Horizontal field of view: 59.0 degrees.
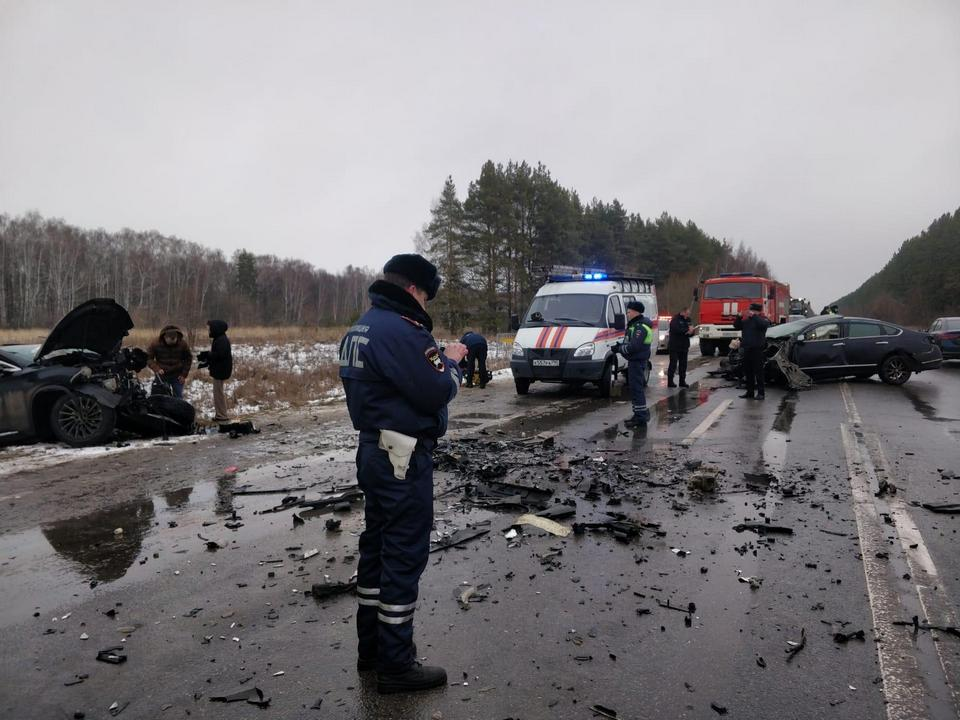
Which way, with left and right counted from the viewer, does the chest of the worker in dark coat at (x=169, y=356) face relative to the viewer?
facing the viewer

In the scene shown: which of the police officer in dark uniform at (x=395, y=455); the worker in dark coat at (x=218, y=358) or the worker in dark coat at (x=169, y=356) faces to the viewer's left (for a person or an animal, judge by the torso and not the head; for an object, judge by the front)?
the worker in dark coat at (x=218, y=358)

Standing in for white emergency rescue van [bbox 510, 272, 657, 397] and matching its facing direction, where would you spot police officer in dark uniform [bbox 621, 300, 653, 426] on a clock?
The police officer in dark uniform is roughly at 10 o'clock from the white emergency rescue van.

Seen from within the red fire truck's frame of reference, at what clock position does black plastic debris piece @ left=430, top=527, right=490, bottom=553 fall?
The black plastic debris piece is roughly at 12 o'clock from the red fire truck.

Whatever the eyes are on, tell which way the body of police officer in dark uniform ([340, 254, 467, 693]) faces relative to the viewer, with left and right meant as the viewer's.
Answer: facing away from the viewer and to the right of the viewer

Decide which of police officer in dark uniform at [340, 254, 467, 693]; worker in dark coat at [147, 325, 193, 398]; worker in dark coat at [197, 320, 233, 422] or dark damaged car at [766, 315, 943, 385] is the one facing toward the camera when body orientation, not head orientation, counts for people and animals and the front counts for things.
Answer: worker in dark coat at [147, 325, 193, 398]

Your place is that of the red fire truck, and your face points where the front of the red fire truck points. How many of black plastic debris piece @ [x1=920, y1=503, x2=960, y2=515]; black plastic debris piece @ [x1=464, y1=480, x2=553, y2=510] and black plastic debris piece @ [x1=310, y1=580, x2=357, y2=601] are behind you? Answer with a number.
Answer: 0

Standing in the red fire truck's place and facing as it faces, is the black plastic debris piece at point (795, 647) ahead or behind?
ahead

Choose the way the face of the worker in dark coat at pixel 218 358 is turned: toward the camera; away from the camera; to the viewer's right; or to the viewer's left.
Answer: to the viewer's left

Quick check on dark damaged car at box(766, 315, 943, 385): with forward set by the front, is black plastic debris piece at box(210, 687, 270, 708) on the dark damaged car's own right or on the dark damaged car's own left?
on the dark damaged car's own left

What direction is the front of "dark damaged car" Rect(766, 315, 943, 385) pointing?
to the viewer's left

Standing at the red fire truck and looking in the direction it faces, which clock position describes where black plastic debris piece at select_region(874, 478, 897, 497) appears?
The black plastic debris piece is roughly at 12 o'clock from the red fire truck.
